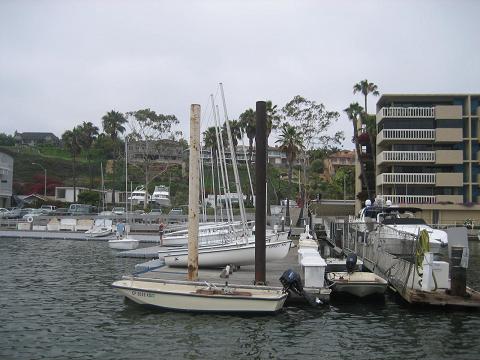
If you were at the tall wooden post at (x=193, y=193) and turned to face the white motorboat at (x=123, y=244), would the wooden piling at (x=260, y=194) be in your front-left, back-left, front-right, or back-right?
back-right

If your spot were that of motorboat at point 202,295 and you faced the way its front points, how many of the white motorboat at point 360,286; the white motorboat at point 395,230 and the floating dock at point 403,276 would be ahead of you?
0

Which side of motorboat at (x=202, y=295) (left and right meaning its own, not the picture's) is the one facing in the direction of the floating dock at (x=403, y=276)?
back

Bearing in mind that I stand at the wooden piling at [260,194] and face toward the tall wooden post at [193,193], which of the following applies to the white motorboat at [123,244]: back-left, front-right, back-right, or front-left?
front-right

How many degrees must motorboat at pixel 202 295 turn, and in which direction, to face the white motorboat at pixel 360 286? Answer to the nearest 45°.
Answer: approximately 180°

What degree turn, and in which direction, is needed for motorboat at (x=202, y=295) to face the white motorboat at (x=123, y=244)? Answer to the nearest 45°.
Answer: approximately 90° to its right

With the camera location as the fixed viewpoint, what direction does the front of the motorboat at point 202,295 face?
facing to the left of the viewer
